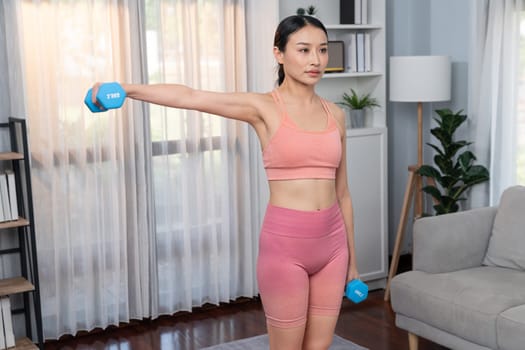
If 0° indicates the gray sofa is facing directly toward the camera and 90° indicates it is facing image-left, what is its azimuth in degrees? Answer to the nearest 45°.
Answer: approximately 45°

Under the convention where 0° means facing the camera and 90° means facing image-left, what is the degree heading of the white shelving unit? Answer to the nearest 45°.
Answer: approximately 0°

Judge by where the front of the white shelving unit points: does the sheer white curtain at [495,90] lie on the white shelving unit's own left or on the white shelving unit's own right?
on the white shelving unit's own left

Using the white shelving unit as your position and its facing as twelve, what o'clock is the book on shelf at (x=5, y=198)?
The book on shelf is roughly at 2 o'clock from the white shelving unit.

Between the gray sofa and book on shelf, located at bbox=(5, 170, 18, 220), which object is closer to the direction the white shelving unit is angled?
the gray sofa
